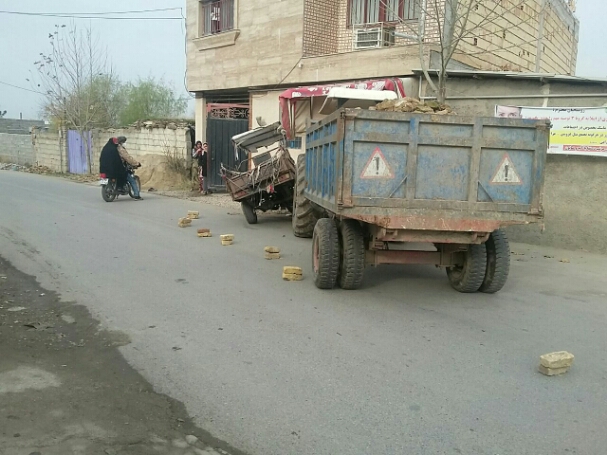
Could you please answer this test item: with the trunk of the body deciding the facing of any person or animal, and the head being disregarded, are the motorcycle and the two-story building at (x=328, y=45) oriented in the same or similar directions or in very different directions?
very different directions

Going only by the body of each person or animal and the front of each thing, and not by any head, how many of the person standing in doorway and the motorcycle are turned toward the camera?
1

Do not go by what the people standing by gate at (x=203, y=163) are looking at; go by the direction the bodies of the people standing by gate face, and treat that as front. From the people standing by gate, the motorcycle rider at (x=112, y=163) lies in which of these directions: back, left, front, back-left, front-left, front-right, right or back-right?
front-right

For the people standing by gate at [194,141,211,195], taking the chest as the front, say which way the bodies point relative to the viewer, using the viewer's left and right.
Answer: facing the viewer

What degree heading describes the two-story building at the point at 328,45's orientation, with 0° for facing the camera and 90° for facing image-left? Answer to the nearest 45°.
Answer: approximately 45°

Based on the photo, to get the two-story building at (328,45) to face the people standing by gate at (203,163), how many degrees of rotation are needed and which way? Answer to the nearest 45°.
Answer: approximately 45° to its right

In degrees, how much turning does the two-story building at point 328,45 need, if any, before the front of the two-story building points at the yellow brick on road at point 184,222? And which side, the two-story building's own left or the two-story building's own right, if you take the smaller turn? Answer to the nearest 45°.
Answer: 0° — it already faces it

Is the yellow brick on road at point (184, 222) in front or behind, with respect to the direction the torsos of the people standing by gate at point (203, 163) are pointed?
in front

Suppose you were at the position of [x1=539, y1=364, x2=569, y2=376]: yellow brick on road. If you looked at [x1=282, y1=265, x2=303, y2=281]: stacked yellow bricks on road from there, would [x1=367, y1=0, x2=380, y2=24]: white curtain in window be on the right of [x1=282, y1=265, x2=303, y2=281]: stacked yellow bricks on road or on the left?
right
